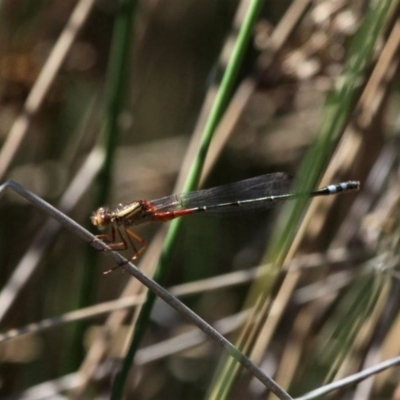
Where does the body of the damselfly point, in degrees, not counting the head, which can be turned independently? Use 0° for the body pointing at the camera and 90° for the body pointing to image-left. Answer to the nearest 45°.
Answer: approximately 90°
